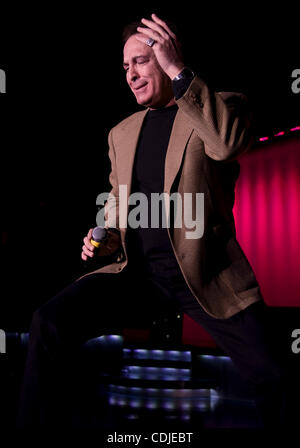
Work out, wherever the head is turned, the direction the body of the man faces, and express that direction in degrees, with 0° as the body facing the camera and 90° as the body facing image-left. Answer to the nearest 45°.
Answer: approximately 45°

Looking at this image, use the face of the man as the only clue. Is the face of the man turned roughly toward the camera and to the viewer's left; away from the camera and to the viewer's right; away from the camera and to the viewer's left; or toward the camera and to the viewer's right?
toward the camera and to the viewer's left
